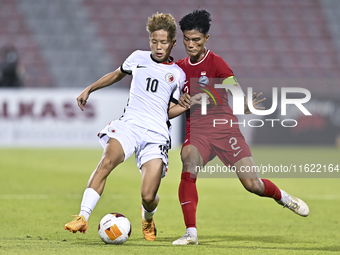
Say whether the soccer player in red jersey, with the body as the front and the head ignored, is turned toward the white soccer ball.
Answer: yes

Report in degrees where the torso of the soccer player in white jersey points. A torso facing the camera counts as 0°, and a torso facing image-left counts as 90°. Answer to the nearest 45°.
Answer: approximately 0°

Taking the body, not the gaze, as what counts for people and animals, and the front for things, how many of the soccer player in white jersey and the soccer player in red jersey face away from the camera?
0

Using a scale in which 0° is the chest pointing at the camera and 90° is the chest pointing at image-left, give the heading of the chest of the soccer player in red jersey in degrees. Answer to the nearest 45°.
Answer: approximately 45°

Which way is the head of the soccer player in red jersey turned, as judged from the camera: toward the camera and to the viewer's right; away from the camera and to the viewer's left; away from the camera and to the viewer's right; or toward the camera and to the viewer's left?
toward the camera and to the viewer's left
